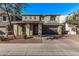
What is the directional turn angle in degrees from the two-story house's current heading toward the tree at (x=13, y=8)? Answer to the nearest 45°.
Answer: approximately 90° to its right

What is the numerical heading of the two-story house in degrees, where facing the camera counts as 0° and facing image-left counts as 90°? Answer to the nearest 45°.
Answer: approximately 0°

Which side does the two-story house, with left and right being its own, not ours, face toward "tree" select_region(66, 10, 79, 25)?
left
